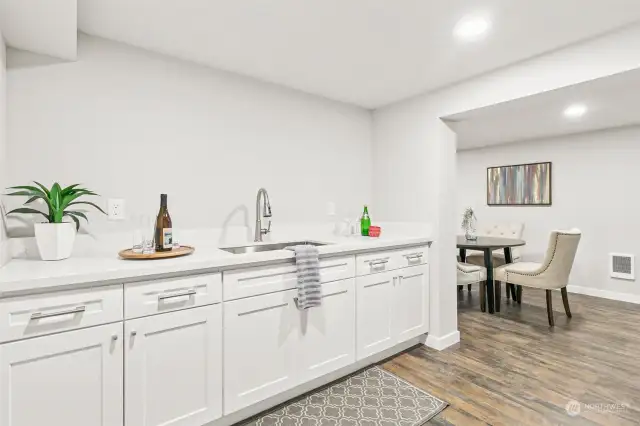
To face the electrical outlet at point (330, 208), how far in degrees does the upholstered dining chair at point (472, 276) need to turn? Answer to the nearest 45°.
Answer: approximately 135° to its right

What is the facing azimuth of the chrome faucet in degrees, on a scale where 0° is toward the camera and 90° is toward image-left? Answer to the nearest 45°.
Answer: approximately 315°

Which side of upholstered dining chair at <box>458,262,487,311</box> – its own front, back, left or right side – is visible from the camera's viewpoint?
right
